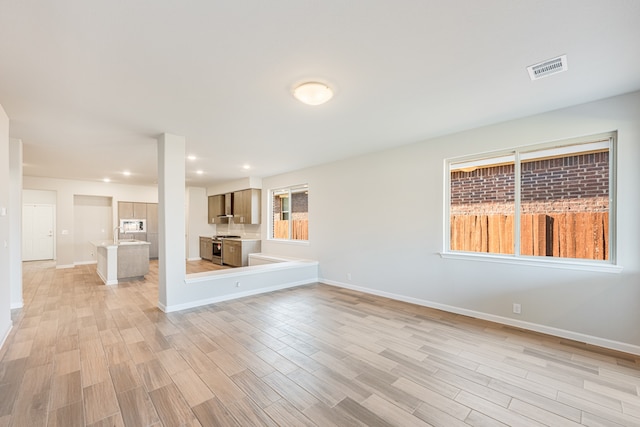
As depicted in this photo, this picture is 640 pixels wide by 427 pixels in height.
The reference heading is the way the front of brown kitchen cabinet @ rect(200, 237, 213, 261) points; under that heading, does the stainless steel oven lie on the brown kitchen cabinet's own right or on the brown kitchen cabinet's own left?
on the brown kitchen cabinet's own left

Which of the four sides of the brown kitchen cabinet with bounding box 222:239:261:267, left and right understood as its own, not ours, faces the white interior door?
right

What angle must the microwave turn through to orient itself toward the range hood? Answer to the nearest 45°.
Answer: approximately 45° to its left

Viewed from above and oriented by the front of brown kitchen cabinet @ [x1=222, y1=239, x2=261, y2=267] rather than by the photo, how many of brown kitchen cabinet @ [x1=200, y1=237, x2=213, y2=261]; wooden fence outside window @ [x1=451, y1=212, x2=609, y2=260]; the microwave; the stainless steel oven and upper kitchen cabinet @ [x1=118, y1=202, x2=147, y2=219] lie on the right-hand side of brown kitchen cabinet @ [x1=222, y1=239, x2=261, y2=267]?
4

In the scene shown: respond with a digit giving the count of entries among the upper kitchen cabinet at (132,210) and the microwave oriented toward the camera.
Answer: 2

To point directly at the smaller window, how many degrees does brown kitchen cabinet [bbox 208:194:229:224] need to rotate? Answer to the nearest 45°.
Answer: approximately 90° to its left

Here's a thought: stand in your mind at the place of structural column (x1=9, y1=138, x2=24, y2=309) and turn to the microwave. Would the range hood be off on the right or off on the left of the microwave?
right

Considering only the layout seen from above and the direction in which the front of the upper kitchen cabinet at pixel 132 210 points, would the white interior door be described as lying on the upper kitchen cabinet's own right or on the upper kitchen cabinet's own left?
on the upper kitchen cabinet's own right

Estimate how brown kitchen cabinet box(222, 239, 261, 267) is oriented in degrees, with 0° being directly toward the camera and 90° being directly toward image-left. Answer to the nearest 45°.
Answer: approximately 45°

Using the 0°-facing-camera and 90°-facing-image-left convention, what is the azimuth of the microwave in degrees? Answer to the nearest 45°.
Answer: approximately 0°
